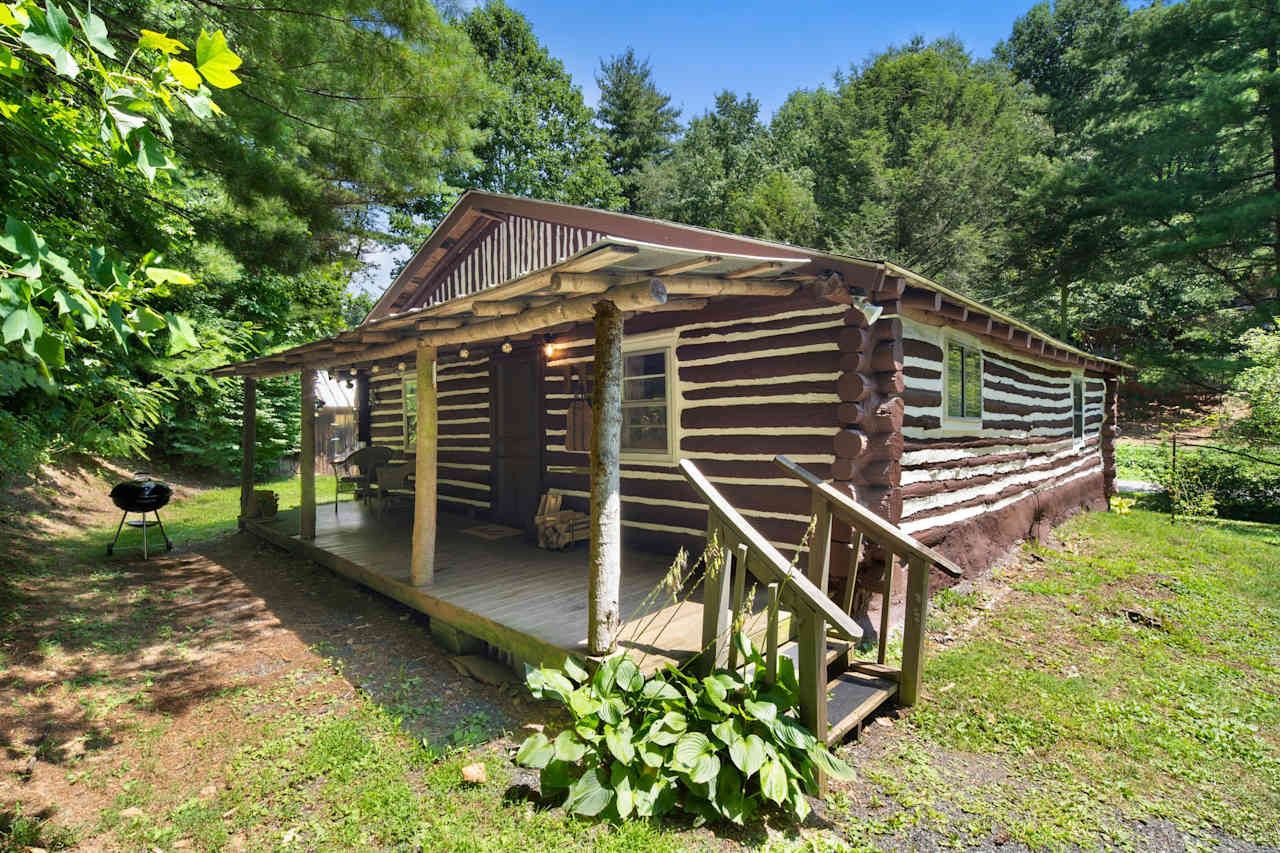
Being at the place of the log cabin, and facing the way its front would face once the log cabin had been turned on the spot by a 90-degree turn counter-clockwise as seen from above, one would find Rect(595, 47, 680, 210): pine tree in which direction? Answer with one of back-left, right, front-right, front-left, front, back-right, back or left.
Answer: back-left

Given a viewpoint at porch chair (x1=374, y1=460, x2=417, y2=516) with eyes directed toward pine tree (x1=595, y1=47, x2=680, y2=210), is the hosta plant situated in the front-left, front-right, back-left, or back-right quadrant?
back-right

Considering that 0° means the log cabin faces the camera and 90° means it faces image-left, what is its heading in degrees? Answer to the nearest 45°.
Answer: approximately 45°

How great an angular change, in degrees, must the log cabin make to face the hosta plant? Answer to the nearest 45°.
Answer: approximately 45° to its left
